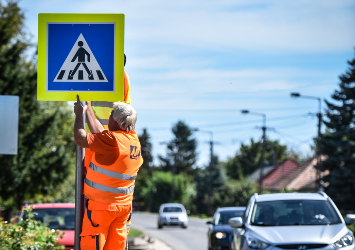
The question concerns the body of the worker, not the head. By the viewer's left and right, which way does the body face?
facing away from the viewer and to the left of the viewer

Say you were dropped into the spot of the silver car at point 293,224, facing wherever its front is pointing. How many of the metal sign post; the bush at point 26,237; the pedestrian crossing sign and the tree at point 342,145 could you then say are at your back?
1

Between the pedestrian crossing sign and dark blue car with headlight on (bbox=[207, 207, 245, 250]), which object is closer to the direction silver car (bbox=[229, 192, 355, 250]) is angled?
the pedestrian crossing sign

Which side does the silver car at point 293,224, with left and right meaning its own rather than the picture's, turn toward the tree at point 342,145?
back

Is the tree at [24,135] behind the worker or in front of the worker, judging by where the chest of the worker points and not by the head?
in front

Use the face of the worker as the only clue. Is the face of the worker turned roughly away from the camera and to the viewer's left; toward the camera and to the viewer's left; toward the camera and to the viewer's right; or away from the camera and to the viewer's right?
away from the camera and to the viewer's left

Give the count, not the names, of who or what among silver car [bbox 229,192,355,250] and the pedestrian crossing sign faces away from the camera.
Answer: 0
